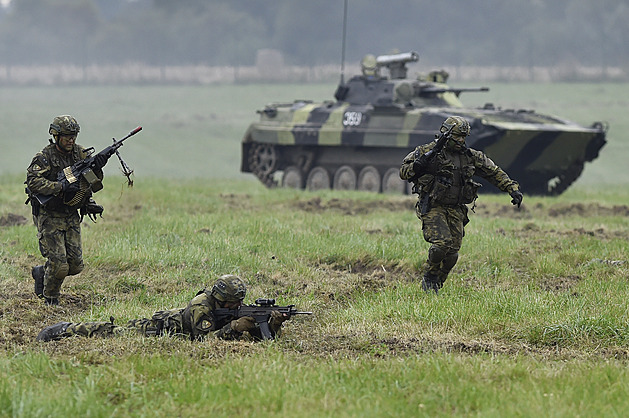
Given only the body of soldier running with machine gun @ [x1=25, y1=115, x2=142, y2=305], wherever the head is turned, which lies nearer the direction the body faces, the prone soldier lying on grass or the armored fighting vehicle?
the prone soldier lying on grass

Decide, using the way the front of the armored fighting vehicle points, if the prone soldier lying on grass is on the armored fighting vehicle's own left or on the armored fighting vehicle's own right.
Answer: on the armored fighting vehicle's own right

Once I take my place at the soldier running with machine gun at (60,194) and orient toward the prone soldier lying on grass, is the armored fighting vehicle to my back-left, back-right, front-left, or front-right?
back-left

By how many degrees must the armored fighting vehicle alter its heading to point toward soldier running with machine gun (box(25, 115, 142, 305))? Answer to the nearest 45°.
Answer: approximately 45° to its right

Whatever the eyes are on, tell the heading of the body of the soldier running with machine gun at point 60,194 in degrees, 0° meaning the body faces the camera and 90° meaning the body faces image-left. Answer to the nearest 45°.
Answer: approximately 315°

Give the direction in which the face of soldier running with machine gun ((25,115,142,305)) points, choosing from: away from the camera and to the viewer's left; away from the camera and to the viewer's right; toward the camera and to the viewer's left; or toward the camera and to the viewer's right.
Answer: toward the camera and to the viewer's right

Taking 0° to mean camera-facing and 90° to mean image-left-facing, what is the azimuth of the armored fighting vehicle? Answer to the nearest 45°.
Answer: approximately 315°

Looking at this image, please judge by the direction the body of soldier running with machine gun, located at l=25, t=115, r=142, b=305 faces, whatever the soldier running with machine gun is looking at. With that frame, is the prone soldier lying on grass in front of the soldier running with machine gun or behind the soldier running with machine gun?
in front
